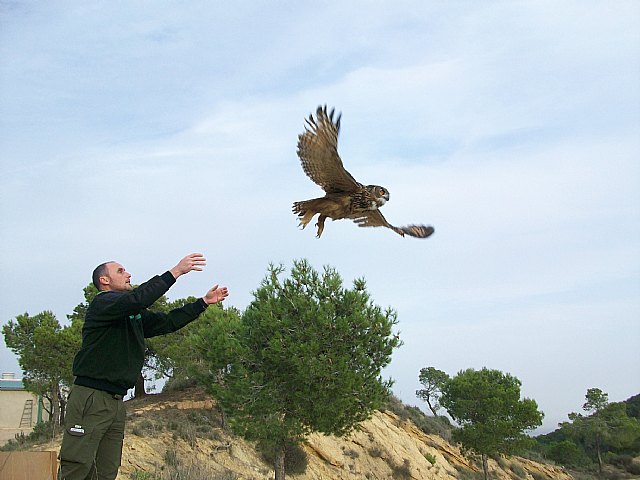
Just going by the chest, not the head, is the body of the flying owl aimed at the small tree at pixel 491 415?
no

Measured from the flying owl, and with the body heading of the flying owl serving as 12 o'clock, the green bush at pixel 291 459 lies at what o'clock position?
The green bush is roughly at 9 o'clock from the flying owl.

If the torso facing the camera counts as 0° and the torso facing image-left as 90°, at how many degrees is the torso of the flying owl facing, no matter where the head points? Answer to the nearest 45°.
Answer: approximately 270°

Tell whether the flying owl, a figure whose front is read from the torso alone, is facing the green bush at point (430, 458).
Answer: no

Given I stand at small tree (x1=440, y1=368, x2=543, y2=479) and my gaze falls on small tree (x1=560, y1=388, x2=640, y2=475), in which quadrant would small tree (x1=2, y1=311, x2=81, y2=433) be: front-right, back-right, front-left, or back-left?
back-left

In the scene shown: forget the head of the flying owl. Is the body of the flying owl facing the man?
no

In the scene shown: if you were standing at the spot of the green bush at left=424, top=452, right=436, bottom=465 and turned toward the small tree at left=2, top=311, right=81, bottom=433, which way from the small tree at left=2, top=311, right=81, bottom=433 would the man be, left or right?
left

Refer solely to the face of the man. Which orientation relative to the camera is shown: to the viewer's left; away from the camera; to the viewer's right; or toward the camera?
to the viewer's right
